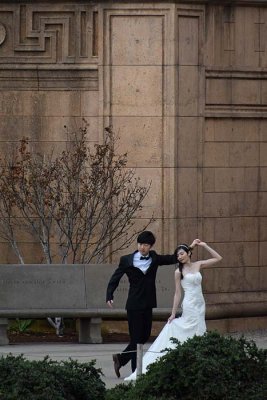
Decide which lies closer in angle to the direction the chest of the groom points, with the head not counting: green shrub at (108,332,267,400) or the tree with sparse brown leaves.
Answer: the green shrub

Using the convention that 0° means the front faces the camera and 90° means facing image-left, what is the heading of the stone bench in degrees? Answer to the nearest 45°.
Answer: approximately 0°

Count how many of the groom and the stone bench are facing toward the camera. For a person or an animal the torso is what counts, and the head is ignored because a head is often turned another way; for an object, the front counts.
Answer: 2
